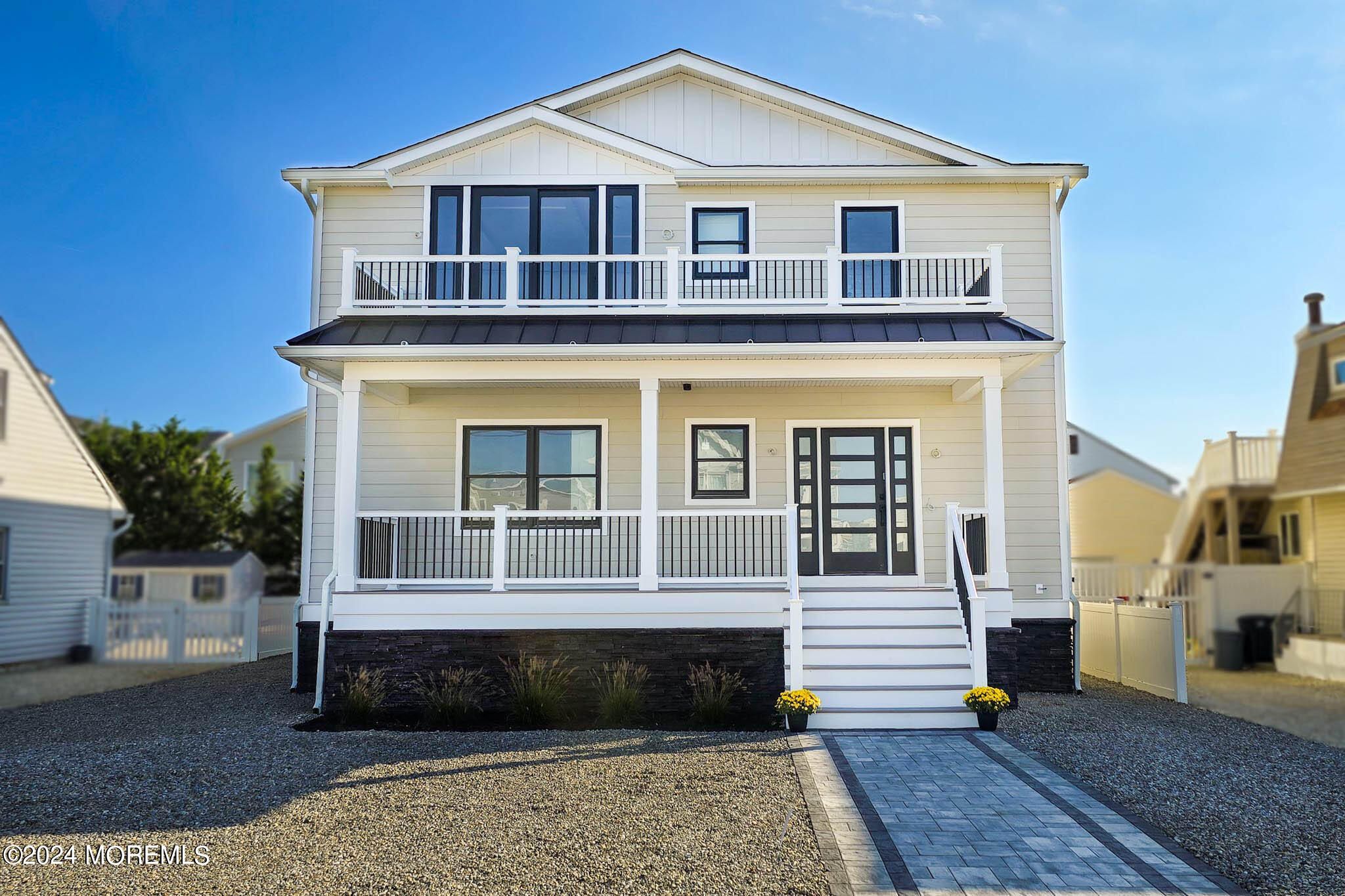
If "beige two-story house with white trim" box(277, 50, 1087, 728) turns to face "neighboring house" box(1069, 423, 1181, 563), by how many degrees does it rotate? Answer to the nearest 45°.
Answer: approximately 135° to its left

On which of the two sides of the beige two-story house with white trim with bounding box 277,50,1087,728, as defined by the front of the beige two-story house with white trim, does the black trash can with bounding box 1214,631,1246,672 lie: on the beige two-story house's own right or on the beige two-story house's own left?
on the beige two-story house's own left

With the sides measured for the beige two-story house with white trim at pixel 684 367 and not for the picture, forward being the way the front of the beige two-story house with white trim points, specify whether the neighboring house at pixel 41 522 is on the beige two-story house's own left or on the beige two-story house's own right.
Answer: on the beige two-story house's own right

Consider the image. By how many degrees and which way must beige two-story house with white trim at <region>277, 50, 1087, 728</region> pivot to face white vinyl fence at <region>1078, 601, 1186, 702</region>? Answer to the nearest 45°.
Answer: approximately 90° to its left

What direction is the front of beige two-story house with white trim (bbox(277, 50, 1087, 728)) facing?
toward the camera

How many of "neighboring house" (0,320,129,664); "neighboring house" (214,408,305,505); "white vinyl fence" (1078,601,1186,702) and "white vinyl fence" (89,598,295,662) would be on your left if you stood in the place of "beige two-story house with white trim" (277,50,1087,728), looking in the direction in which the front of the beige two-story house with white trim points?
1

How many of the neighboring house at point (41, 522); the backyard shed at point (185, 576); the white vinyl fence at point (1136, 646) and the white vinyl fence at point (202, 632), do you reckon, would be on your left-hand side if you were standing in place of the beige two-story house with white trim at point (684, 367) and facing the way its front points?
1

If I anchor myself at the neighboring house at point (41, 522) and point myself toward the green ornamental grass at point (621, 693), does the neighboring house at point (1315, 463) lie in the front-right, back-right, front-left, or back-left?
front-left

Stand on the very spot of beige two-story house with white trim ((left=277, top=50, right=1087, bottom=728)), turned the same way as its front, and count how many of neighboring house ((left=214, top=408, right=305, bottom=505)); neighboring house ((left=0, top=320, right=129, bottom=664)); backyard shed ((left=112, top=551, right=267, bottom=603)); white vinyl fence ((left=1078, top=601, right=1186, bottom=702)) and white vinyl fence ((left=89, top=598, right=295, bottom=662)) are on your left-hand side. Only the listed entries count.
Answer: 1

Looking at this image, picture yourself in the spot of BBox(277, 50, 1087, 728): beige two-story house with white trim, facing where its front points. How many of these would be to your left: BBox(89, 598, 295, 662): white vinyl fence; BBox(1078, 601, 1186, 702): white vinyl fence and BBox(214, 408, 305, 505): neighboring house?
1

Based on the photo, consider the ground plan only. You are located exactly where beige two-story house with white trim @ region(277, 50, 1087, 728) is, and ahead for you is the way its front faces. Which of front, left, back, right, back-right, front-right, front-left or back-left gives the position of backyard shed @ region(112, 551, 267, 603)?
back-right
